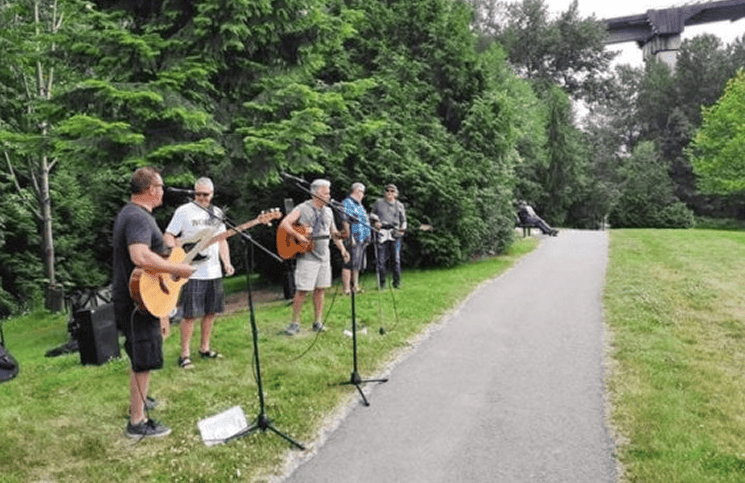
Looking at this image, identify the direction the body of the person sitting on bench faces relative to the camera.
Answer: to the viewer's right

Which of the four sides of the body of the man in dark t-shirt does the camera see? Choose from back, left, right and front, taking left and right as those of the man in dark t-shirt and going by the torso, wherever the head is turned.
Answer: right

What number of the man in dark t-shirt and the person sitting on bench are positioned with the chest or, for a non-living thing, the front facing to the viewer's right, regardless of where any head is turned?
2

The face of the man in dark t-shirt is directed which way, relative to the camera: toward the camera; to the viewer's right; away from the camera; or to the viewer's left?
to the viewer's right

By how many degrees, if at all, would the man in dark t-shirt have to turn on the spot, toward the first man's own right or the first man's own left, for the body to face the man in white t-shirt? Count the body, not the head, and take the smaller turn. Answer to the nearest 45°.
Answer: approximately 90° to the first man's own left

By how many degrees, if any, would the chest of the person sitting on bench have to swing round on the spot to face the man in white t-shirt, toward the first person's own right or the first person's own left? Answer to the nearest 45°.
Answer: approximately 90° to the first person's own right

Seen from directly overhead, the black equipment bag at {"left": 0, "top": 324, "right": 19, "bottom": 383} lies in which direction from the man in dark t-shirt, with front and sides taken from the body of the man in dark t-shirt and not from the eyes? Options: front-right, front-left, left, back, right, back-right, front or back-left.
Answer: back-left

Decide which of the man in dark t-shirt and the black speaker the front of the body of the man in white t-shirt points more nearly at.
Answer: the man in dark t-shirt

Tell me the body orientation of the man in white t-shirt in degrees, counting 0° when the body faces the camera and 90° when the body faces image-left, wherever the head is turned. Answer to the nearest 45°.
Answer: approximately 315°
